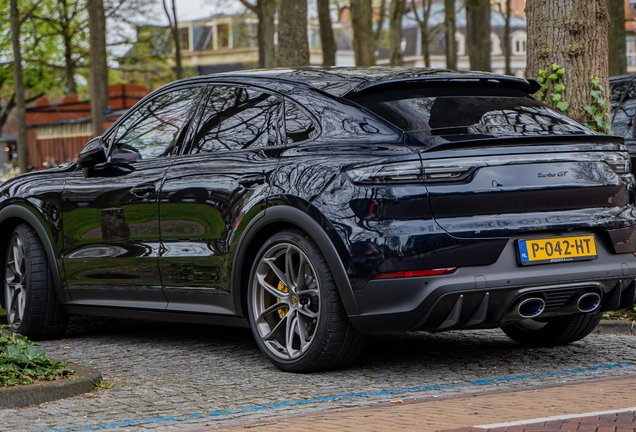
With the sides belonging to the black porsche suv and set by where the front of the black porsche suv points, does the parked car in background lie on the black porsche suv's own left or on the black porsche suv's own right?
on the black porsche suv's own right

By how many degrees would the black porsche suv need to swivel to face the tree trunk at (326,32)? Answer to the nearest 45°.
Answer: approximately 45° to its right

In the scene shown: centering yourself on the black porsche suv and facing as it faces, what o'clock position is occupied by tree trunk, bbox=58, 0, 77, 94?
The tree trunk is roughly at 1 o'clock from the black porsche suv.

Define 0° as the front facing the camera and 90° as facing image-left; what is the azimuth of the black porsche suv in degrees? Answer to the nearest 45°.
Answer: approximately 135°

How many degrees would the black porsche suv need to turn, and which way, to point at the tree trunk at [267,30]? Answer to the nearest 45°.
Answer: approximately 45° to its right

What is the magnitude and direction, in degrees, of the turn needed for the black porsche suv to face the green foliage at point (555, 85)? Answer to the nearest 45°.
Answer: approximately 90° to its right

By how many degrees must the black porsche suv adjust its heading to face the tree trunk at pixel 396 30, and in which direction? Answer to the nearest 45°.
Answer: approximately 45° to its right

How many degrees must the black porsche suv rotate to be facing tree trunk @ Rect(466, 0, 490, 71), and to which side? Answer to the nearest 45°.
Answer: approximately 45° to its right

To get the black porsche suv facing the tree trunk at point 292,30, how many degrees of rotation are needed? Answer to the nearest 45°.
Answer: approximately 45° to its right

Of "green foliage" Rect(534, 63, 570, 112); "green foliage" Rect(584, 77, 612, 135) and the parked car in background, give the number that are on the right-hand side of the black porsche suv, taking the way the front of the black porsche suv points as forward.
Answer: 3
